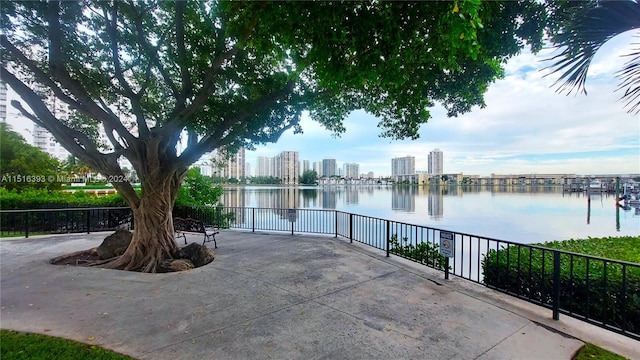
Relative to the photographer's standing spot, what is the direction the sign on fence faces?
facing the viewer and to the left of the viewer

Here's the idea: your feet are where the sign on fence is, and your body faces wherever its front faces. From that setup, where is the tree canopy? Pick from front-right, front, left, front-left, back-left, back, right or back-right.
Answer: front-right

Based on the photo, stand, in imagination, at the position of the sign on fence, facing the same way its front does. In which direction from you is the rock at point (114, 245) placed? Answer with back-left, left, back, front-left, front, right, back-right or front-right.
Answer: front-right

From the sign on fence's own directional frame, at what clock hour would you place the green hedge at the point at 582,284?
The green hedge is roughly at 8 o'clock from the sign on fence.

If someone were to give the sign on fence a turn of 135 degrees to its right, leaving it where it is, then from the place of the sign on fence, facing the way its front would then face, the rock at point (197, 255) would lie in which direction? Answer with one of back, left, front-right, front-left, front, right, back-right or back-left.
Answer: left

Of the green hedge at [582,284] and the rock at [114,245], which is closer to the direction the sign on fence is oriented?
the rock

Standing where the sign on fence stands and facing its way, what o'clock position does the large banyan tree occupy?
The large banyan tree is roughly at 1 o'clock from the sign on fence.

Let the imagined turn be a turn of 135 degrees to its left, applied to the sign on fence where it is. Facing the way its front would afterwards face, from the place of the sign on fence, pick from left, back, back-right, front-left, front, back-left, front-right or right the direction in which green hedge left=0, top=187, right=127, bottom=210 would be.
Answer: back

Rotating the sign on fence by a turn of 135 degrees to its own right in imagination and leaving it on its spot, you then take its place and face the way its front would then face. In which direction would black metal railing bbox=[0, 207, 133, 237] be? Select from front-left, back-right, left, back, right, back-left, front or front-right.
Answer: left
